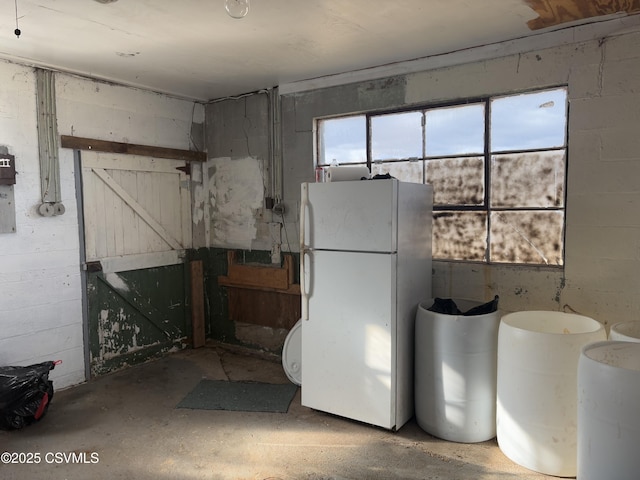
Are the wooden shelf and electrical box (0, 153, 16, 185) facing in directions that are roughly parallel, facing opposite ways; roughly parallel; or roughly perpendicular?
roughly perpendicular

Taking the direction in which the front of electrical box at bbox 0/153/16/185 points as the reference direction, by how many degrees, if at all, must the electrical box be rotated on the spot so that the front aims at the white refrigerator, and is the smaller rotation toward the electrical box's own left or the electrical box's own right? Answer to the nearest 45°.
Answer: approximately 45° to the electrical box's own left

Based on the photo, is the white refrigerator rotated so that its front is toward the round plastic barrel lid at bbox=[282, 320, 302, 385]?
no

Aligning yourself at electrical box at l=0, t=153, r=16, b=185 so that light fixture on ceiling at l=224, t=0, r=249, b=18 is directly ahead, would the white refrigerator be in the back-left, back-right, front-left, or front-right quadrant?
front-left

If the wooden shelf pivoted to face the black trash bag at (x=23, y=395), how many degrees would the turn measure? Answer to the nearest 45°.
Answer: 0° — it already faces it

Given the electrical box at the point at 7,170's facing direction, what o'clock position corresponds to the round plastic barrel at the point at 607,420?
The round plastic barrel is roughly at 11 o'clock from the electrical box.

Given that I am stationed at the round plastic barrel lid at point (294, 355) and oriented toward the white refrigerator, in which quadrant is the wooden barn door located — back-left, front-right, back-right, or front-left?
back-right

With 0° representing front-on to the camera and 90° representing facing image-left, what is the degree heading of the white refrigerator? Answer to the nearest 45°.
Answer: approximately 45°

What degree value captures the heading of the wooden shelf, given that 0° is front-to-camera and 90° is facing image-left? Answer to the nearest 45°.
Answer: approximately 45°

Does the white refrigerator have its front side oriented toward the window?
no

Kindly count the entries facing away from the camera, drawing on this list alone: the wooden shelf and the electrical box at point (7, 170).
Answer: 0

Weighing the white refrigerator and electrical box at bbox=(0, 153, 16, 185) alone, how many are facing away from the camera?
0

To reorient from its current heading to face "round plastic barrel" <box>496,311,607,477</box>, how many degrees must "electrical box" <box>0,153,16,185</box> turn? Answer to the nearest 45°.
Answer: approximately 45° to its left

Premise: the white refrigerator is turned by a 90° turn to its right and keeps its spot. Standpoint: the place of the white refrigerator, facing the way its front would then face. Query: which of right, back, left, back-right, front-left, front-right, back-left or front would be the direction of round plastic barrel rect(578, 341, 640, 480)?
back

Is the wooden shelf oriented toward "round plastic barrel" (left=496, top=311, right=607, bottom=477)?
no
